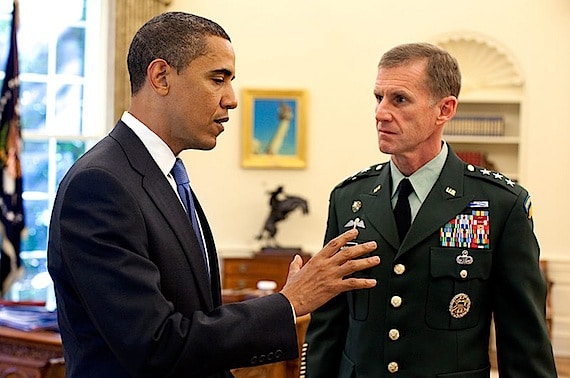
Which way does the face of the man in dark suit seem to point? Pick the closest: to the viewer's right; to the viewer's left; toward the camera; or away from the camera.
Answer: to the viewer's right

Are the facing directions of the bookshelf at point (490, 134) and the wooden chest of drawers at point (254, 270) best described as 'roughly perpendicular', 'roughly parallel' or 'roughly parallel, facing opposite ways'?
roughly parallel

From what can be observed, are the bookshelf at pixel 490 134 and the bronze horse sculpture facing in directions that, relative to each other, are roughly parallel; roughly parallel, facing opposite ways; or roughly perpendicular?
roughly perpendicular

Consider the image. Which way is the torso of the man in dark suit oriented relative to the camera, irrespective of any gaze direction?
to the viewer's right

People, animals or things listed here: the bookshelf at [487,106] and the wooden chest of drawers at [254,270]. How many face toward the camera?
2

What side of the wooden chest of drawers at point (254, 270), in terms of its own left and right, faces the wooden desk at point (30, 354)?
front

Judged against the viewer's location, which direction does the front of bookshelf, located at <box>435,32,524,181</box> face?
facing the viewer

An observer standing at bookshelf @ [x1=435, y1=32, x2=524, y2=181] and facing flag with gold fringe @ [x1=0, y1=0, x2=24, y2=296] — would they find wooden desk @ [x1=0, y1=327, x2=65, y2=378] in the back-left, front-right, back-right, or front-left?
front-left

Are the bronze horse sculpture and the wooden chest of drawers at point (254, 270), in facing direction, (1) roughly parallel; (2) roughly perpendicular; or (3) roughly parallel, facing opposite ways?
roughly perpendicular

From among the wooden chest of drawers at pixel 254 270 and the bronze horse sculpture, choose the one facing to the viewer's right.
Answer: the bronze horse sculpture

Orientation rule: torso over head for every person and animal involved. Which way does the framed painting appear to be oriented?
toward the camera

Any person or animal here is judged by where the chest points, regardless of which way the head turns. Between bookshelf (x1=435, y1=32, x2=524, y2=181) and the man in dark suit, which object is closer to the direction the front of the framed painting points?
the man in dark suit

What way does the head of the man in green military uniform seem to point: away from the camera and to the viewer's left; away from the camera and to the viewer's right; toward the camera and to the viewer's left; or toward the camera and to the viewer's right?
toward the camera and to the viewer's left

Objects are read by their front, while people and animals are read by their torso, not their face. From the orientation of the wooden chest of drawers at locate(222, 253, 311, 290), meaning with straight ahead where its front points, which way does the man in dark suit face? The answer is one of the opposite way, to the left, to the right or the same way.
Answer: to the left

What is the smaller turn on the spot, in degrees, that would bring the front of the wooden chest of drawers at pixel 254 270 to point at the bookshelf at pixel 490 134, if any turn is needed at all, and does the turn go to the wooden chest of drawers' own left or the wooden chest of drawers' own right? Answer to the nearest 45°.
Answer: approximately 90° to the wooden chest of drawers' own left
